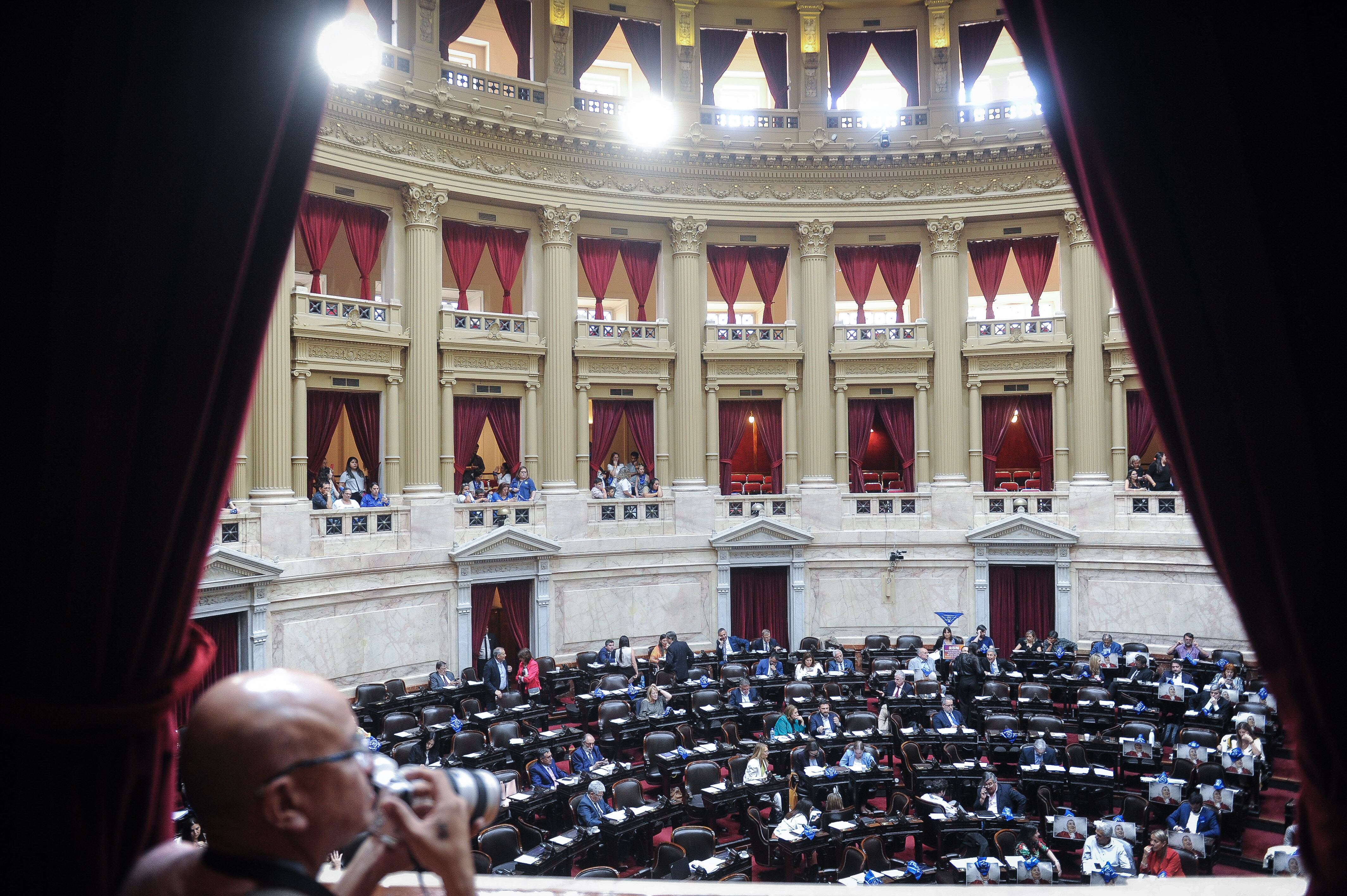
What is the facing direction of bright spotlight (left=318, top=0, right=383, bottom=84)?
toward the camera

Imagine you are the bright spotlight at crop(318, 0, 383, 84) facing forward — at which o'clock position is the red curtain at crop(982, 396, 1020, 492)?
The red curtain is roughly at 9 o'clock from the bright spotlight.

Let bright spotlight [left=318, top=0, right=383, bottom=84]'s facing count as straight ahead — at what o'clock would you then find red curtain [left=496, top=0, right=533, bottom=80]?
The red curtain is roughly at 8 o'clock from the bright spotlight.

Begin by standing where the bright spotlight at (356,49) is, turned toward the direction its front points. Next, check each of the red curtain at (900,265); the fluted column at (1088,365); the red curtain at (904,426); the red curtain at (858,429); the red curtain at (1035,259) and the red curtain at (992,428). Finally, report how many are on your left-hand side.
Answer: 6

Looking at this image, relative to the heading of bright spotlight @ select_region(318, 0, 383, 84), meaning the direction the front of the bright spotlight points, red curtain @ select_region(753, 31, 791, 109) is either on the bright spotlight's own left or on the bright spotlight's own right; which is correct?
on the bright spotlight's own left

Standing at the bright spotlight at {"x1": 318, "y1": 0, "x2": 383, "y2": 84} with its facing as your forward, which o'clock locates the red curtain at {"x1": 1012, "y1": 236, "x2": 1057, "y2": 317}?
The red curtain is roughly at 9 o'clock from the bright spotlight.

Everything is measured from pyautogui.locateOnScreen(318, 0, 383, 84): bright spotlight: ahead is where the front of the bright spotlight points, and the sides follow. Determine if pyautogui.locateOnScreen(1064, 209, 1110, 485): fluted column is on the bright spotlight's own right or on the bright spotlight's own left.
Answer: on the bright spotlight's own left

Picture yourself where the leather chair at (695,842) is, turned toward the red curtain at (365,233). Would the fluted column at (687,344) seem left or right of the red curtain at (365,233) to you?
right

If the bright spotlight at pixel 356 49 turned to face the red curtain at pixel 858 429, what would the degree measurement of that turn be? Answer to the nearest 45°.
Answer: approximately 90° to its left

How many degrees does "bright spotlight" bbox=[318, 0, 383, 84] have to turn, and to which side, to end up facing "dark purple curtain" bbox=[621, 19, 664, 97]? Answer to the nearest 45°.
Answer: approximately 90° to its left

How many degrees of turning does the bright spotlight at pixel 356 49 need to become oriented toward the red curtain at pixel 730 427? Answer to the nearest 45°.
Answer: approximately 90° to its left

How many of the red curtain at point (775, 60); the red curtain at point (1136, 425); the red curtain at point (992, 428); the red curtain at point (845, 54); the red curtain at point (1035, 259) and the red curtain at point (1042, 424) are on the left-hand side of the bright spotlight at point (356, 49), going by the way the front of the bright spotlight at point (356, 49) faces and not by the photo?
6
